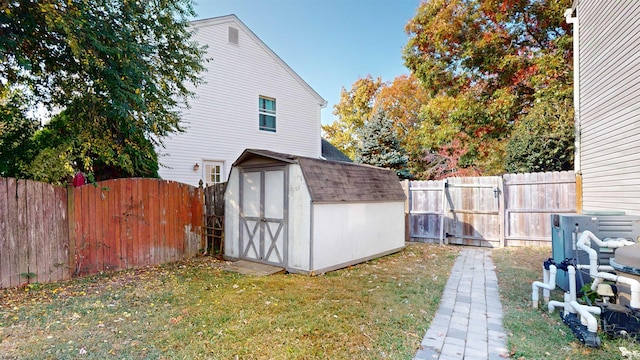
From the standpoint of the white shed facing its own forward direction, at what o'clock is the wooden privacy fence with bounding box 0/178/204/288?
The wooden privacy fence is roughly at 1 o'clock from the white shed.

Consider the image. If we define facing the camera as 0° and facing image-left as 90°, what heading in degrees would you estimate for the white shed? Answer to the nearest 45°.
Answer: approximately 45°

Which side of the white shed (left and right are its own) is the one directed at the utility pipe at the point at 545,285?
left

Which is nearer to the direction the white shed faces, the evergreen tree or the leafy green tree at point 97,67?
the leafy green tree

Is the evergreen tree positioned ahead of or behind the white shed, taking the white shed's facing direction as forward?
behind

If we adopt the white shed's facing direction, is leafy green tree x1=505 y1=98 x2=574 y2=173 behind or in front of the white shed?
behind

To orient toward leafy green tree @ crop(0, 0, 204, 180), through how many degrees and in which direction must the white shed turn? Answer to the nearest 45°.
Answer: approximately 45° to its right

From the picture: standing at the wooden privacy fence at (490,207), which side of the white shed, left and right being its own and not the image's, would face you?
back

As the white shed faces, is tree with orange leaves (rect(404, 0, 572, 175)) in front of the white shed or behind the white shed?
behind

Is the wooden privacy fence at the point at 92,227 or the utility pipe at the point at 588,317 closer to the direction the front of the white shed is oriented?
the wooden privacy fence

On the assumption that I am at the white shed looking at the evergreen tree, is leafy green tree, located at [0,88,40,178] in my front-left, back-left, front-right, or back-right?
back-left

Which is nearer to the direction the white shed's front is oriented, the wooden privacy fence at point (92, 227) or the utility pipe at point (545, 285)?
the wooden privacy fence

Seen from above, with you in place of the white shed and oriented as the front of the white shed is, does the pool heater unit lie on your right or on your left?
on your left
